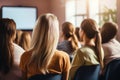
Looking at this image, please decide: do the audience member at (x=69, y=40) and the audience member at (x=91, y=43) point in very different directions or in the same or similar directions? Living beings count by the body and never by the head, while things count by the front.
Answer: same or similar directions

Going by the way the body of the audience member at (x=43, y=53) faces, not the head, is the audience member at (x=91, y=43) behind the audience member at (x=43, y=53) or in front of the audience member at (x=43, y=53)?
in front

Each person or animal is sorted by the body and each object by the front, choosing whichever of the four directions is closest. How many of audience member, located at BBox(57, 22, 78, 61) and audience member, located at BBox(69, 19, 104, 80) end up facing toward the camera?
0

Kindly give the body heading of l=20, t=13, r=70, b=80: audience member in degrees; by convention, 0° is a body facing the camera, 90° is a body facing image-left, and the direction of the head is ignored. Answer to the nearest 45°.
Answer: approximately 180°

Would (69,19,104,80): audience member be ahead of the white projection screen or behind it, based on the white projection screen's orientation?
ahead

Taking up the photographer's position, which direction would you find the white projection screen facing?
facing the viewer

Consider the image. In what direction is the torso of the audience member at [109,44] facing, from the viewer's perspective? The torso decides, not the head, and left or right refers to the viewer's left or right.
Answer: facing away from the viewer and to the left of the viewer

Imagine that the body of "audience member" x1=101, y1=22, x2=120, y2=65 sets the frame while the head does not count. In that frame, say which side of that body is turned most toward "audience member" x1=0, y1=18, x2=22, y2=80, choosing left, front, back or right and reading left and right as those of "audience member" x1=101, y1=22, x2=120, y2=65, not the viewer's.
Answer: left

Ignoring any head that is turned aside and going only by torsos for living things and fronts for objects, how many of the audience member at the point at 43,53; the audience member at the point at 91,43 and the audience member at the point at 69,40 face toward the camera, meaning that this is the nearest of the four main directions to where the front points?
0

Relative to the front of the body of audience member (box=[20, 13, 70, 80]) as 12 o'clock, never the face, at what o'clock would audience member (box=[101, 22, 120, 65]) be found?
audience member (box=[101, 22, 120, 65]) is roughly at 1 o'clock from audience member (box=[20, 13, 70, 80]).

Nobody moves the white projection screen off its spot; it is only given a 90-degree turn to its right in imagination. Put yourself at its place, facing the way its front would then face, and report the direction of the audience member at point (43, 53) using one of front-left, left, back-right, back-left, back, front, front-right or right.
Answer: left

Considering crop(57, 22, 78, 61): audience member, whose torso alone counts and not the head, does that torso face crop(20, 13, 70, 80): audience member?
no

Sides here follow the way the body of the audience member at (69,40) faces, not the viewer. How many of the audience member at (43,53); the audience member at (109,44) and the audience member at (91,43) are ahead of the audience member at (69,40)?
0

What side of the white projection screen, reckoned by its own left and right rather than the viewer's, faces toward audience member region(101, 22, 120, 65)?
front

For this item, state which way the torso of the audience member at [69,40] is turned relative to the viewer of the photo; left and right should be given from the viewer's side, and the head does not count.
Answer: facing away from the viewer and to the left of the viewer

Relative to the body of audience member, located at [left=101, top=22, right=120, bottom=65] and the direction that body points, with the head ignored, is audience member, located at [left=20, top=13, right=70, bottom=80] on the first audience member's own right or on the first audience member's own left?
on the first audience member's own left

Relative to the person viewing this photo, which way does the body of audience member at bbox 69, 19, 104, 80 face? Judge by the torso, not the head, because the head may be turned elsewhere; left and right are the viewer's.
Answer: facing away from the viewer and to the left of the viewer
